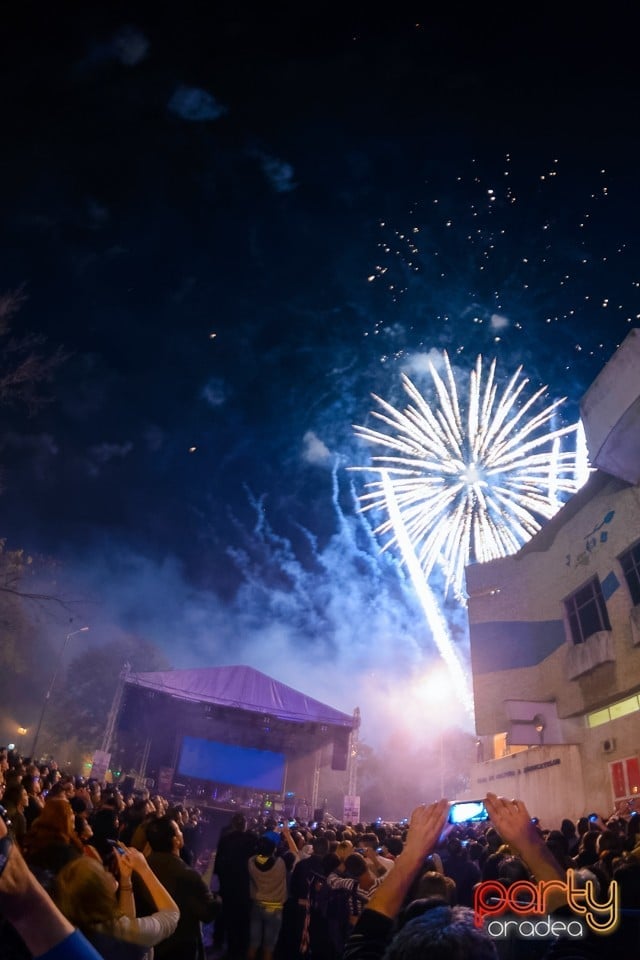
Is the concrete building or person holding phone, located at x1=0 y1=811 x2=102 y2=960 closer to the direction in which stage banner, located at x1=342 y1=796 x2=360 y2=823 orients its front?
the person holding phone

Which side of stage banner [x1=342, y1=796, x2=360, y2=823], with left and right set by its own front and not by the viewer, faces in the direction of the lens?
front

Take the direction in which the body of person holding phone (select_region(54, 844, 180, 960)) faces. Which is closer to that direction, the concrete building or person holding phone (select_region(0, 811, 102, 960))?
the concrete building

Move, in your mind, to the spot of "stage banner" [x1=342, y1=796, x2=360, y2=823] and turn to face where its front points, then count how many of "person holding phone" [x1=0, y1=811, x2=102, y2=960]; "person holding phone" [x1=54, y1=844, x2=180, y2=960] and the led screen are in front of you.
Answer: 2

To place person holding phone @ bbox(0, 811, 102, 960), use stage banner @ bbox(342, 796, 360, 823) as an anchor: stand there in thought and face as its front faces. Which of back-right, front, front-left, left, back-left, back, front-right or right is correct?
front

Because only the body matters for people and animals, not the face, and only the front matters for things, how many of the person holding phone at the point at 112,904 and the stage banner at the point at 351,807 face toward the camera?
1

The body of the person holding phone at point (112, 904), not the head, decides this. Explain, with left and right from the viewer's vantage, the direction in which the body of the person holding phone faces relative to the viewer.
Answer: facing away from the viewer and to the right of the viewer

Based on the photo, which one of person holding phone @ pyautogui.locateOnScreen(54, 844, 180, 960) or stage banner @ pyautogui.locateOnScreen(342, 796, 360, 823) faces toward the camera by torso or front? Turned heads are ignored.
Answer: the stage banner

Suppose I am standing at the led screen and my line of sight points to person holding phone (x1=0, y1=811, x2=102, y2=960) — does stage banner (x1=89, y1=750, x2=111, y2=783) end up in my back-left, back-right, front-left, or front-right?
front-right

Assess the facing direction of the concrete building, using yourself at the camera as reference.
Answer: facing the viewer and to the left of the viewer

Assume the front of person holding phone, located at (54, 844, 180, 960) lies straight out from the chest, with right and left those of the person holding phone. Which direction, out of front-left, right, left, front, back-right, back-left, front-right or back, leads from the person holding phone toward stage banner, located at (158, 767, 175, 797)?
front-left

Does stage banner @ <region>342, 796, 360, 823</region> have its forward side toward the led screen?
no

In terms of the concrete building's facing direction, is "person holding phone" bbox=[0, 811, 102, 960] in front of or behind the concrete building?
in front

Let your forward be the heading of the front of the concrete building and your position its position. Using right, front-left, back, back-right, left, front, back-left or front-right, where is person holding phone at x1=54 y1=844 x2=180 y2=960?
front-left

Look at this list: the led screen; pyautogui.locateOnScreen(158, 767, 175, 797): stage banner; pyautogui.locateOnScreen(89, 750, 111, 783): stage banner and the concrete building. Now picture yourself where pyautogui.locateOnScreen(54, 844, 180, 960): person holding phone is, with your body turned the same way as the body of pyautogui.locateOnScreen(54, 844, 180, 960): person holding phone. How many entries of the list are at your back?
0

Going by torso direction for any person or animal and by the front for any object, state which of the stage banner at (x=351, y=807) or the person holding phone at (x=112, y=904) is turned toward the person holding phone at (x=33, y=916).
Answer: the stage banner
